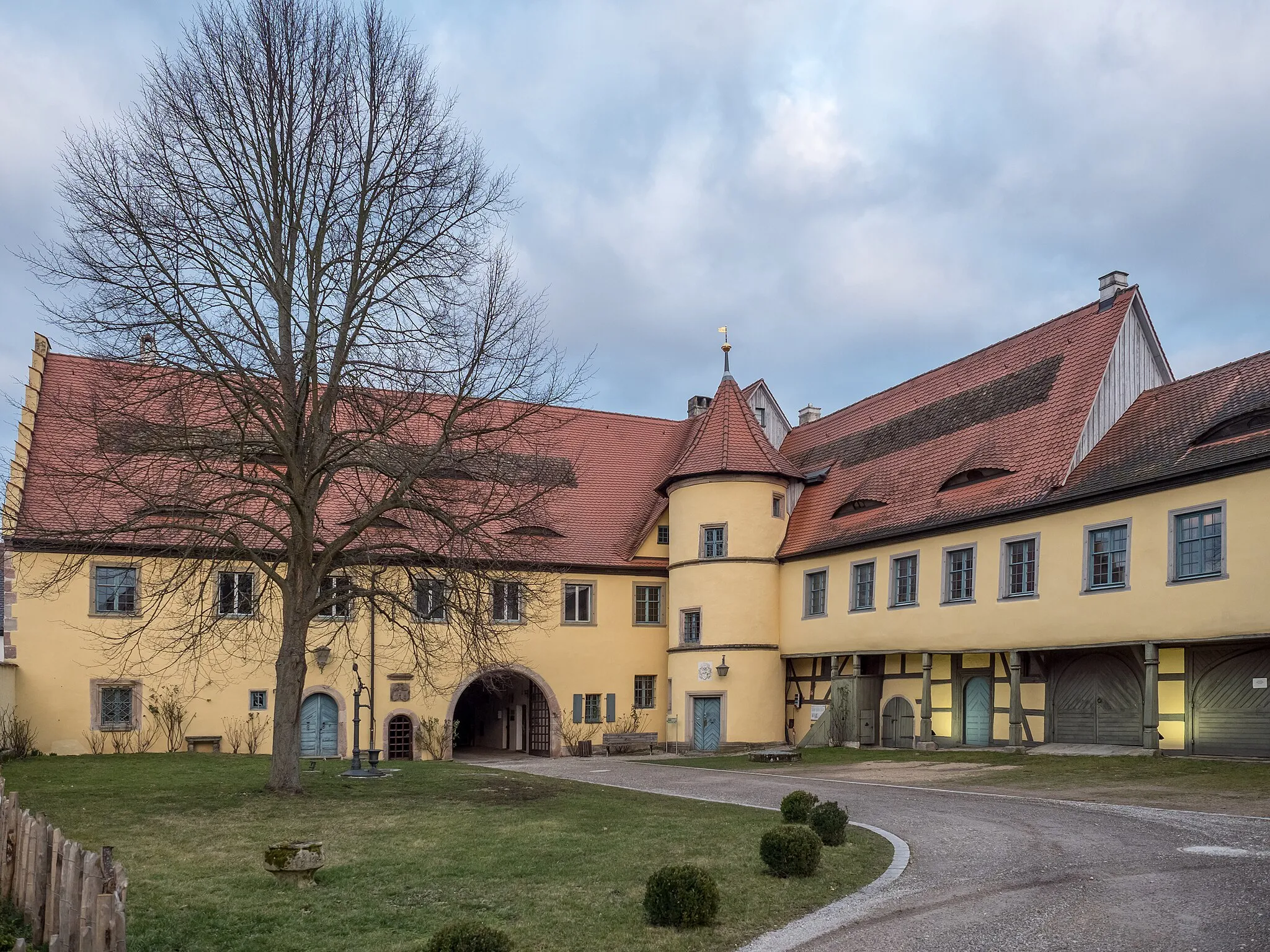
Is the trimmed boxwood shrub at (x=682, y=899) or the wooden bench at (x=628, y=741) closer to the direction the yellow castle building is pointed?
the trimmed boxwood shrub

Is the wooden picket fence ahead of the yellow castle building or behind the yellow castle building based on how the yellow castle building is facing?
ahead

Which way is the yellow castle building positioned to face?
toward the camera

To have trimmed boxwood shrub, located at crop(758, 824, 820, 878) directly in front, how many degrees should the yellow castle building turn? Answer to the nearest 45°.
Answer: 0° — it already faces it

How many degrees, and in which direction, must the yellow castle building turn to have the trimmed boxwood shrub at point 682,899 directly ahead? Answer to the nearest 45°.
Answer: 0° — it already faces it

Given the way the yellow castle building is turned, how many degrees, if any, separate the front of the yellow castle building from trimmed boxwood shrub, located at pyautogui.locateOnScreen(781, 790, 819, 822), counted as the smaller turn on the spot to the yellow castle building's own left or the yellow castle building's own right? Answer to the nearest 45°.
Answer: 0° — it already faces it

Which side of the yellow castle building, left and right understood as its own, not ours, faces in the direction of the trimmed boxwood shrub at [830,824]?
front

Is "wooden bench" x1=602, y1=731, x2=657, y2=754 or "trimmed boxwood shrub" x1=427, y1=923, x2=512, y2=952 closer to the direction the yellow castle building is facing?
the trimmed boxwood shrub

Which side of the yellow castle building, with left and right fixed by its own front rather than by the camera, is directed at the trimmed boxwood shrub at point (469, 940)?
front
